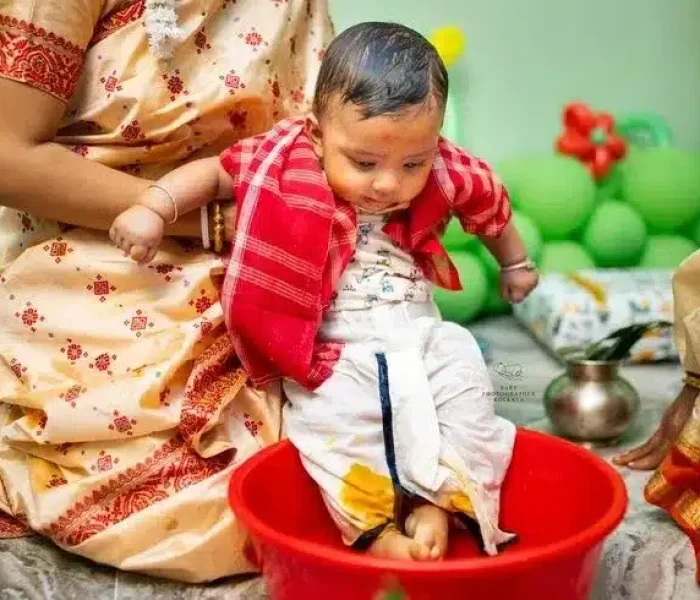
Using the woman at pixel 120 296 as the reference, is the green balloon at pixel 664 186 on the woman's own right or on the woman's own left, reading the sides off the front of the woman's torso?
on the woman's own left

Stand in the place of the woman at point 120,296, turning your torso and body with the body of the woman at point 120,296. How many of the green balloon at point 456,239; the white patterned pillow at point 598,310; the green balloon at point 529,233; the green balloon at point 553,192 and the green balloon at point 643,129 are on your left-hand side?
5

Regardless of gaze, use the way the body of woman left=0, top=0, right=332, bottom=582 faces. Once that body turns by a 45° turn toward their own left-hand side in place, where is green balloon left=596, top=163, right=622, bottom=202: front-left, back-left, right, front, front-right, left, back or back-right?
front-left

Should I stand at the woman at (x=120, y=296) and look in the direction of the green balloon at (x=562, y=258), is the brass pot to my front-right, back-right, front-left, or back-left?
front-right

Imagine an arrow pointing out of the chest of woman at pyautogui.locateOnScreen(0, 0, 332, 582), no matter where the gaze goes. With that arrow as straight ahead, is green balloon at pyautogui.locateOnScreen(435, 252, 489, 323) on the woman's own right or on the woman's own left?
on the woman's own left

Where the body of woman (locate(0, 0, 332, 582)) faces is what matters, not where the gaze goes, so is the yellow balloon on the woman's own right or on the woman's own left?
on the woman's own left

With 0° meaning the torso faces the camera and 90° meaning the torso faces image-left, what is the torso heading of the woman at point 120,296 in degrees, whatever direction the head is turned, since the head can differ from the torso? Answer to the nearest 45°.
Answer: approximately 315°

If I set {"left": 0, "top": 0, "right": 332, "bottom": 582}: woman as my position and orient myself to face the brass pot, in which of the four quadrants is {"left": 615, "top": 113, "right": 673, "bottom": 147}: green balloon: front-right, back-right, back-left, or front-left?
front-left

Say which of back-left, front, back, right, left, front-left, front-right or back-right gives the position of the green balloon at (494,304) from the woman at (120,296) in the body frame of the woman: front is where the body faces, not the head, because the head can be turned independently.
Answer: left

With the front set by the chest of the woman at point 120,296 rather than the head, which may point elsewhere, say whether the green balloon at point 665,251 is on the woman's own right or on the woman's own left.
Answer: on the woman's own left

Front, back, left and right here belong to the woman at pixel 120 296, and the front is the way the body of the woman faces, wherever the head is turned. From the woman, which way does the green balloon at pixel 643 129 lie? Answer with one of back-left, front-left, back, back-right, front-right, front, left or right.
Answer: left

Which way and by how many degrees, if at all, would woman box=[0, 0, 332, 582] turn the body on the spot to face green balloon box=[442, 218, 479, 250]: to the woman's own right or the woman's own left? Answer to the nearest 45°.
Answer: approximately 90° to the woman's own left

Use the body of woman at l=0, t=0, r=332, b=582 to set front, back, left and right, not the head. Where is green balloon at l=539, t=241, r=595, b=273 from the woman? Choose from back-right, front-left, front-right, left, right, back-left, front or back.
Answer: left
